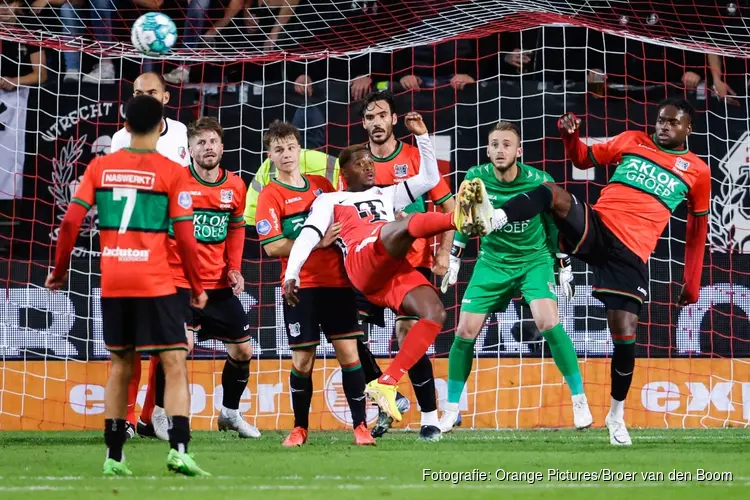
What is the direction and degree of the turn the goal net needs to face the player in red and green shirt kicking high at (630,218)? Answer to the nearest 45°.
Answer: approximately 45° to its left

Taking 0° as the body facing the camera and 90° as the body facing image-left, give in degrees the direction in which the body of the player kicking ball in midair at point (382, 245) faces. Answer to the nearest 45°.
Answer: approximately 315°

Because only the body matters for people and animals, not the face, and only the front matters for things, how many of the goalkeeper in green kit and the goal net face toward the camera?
2

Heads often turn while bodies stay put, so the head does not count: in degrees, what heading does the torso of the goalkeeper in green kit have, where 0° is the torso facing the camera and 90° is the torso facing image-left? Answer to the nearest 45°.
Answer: approximately 0°

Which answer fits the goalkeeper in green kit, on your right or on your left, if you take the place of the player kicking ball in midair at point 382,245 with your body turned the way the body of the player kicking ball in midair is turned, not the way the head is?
on your left

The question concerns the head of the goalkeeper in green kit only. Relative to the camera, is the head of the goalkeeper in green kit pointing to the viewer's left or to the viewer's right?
to the viewer's left

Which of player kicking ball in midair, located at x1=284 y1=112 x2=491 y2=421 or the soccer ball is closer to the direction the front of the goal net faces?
the player kicking ball in midair

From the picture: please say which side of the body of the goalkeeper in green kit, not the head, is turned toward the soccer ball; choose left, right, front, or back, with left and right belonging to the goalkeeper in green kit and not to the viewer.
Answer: right

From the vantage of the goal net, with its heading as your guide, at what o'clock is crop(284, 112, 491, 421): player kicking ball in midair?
The player kicking ball in midair is roughly at 12 o'clock from the goal net.
